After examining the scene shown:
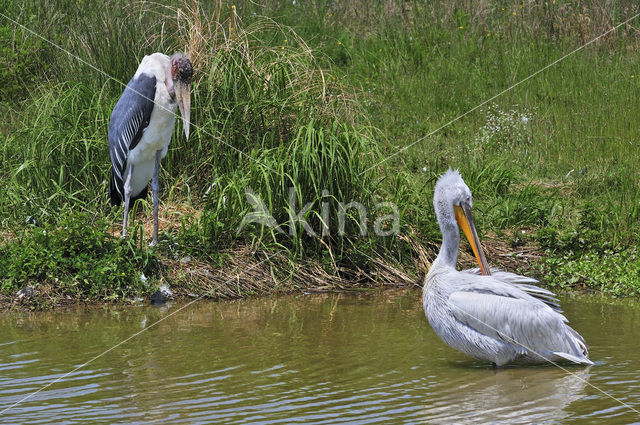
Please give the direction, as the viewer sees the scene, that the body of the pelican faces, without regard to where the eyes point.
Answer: to the viewer's left
